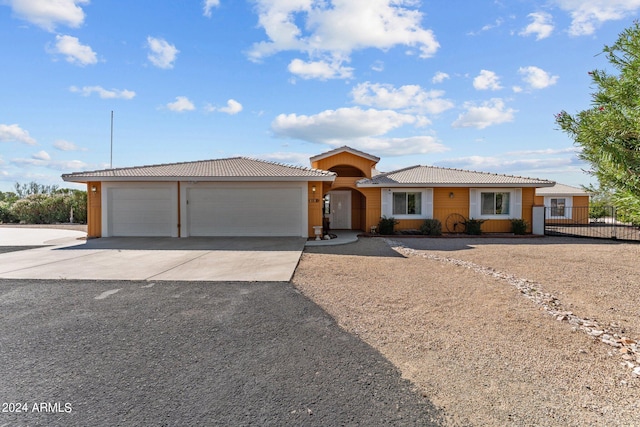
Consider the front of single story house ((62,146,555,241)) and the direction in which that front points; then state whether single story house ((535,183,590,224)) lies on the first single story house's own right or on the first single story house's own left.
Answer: on the first single story house's own left

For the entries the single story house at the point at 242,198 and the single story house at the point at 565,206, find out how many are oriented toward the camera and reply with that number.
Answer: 2

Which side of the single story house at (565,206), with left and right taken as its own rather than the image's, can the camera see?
front

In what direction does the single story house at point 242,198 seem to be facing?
toward the camera

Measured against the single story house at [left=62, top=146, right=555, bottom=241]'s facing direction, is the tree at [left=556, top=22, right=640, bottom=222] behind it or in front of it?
in front

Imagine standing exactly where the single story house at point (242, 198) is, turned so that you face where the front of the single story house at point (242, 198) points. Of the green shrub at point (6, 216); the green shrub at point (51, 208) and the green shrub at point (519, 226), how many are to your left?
1
